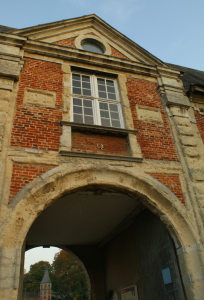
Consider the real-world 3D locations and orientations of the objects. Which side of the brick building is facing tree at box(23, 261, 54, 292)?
back

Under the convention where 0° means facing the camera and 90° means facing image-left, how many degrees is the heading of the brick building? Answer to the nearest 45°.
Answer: approximately 0°

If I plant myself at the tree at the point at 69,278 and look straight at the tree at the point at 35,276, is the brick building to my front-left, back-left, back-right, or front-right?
back-left

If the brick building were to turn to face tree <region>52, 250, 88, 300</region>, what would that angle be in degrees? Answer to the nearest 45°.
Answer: approximately 180°

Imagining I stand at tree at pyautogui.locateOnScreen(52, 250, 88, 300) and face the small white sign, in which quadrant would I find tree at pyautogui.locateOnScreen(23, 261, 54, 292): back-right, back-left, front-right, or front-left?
back-right
